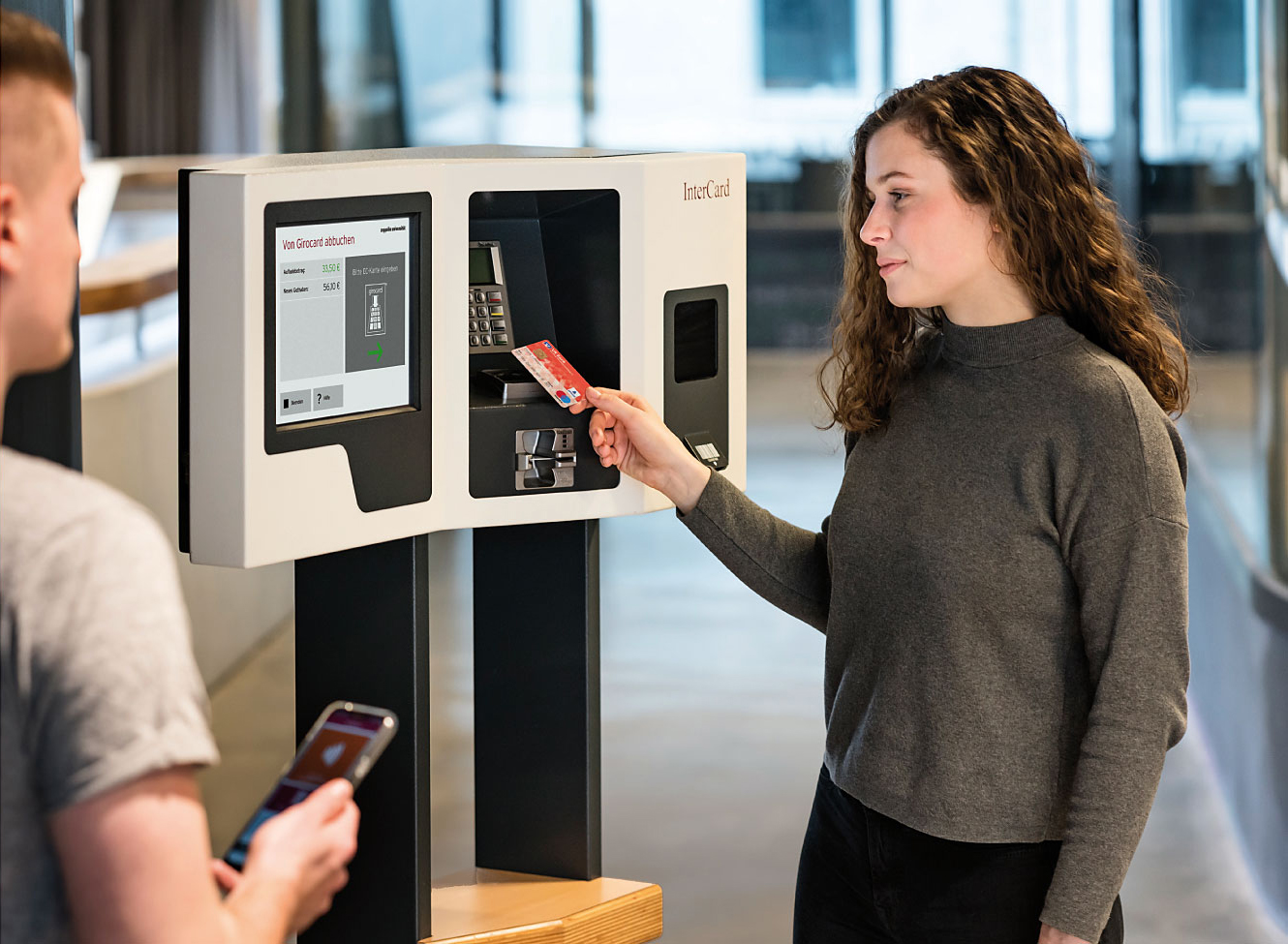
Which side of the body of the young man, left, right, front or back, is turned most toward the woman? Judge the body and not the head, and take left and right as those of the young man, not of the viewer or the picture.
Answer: front

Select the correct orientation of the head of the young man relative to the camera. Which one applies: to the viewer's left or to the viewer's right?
to the viewer's right

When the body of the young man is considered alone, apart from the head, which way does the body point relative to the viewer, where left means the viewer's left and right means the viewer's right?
facing away from the viewer and to the right of the viewer

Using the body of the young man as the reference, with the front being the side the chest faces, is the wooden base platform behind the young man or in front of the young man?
in front

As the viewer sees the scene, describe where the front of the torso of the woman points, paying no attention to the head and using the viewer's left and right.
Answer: facing the viewer and to the left of the viewer

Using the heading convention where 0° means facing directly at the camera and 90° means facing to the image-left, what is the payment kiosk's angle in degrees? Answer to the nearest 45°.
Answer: approximately 315°

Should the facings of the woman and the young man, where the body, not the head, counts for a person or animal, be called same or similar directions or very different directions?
very different directions
